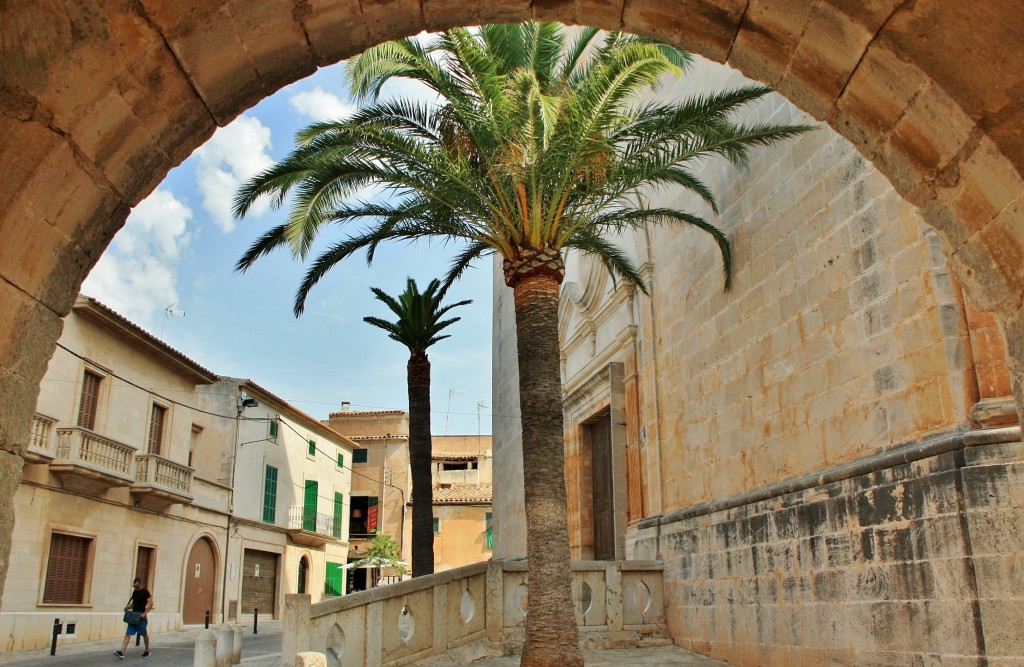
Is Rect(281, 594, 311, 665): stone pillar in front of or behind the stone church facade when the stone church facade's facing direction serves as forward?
in front

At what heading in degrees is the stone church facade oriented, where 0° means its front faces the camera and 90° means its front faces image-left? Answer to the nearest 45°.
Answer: approximately 45°

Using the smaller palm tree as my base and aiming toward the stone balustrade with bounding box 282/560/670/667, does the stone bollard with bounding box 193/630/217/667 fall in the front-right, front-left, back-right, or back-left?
front-right

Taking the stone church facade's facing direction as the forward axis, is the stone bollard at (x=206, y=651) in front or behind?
in front
